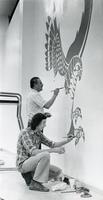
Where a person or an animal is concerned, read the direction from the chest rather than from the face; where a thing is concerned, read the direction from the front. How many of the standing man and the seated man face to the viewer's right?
2

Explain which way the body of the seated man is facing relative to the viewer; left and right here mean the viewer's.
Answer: facing to the right of the viewer

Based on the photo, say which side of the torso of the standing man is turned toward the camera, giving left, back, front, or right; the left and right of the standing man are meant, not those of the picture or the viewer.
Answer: right
